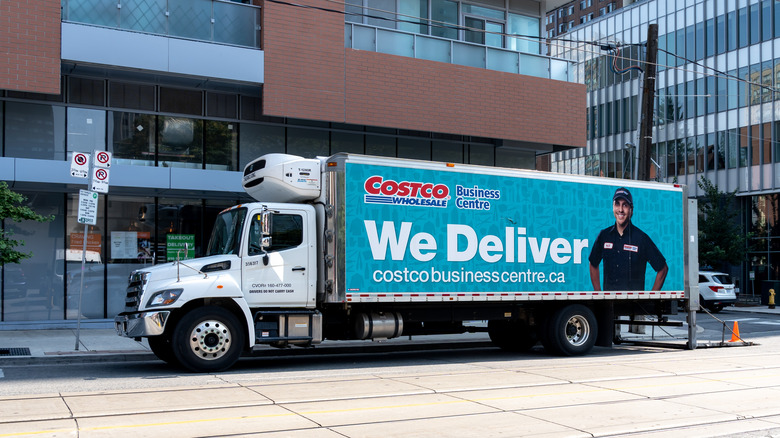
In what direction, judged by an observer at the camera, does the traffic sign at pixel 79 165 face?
facing the viewer

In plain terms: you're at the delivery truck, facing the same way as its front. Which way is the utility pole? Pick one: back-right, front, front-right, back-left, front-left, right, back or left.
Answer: back

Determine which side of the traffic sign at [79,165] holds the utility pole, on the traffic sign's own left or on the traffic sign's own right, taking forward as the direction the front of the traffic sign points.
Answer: on the traffic sign's own left

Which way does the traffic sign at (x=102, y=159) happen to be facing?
toward the camera

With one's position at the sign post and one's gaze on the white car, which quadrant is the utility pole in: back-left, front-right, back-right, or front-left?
front-right

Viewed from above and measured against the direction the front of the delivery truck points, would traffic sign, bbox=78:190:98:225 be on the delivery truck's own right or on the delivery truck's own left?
on the delivery truck's own right

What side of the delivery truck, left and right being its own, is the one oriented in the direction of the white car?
back

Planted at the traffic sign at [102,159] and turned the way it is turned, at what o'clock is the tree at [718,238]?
The tree is roughly at 8 o'clock from the traffic sign.

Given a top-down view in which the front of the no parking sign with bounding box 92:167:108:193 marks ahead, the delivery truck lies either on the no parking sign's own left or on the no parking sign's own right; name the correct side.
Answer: on the no parking sign's own left

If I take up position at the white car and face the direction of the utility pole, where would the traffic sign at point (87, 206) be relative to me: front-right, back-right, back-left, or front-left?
front-right

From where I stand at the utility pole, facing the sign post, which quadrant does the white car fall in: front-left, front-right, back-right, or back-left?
back-right

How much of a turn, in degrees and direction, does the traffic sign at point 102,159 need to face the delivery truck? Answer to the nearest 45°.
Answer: approximately 45° to its left

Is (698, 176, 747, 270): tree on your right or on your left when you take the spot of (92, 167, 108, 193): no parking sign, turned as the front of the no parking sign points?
on your left
